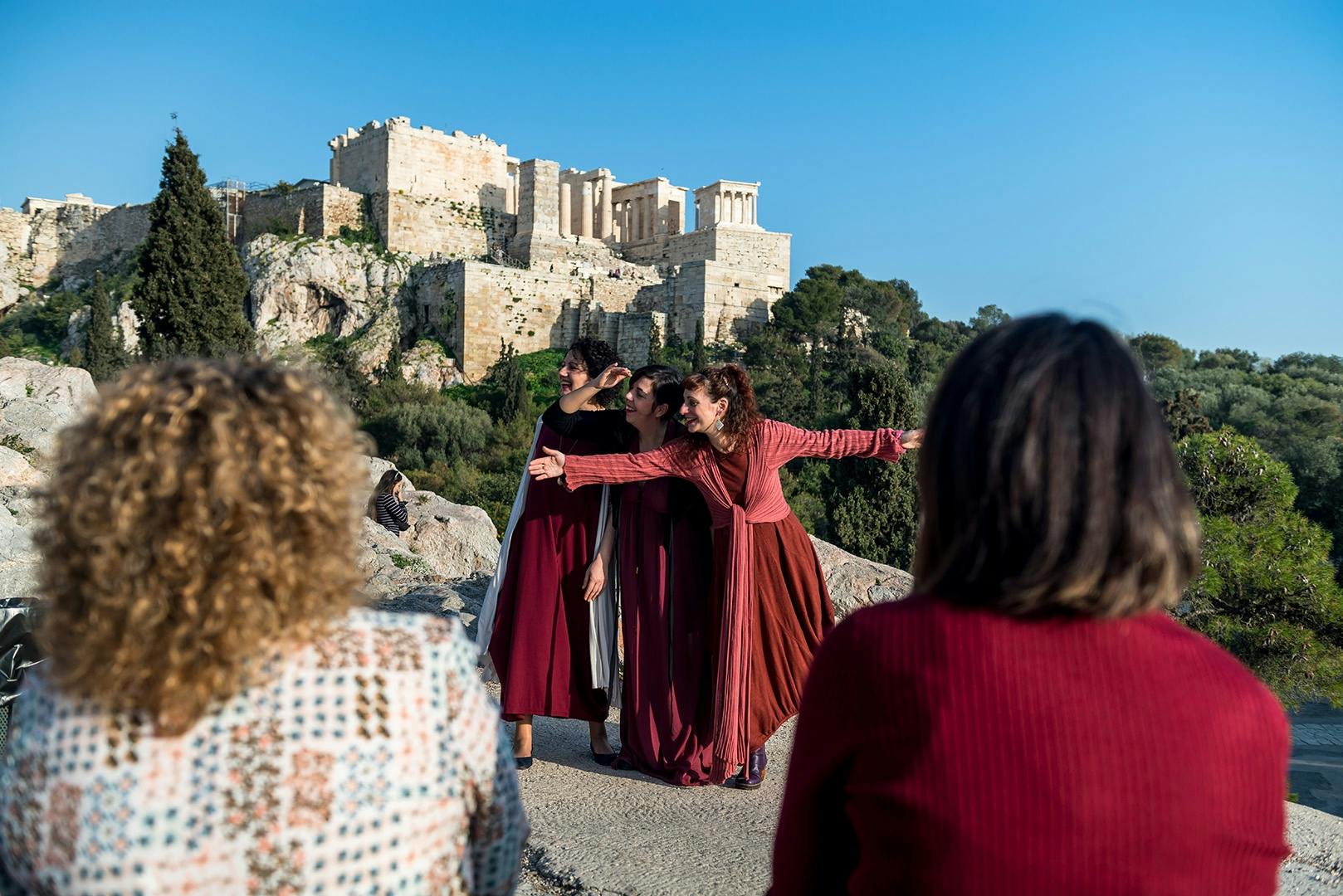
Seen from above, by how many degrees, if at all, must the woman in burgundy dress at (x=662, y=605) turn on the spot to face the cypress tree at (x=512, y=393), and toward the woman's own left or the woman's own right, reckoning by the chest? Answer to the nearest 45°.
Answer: approximately 135° to the woman's own right

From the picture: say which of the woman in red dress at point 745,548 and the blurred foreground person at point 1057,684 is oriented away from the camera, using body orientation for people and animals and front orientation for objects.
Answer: the blurred foreground person

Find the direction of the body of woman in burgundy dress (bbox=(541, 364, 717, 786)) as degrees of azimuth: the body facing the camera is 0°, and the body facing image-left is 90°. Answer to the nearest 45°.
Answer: approximately 45°

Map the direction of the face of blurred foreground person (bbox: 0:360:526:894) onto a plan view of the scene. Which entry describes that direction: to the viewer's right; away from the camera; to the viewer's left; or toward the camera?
away from the camera

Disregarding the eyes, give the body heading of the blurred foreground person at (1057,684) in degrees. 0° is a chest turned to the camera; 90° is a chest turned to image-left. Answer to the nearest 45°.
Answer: approximately 180°

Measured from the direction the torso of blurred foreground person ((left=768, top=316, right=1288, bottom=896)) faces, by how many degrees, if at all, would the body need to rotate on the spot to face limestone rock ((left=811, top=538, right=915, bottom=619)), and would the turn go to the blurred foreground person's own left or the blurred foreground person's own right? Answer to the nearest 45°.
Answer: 0° — they already face it

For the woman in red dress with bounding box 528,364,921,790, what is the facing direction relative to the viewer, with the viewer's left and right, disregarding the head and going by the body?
facing the viewer and to the left of the viewer

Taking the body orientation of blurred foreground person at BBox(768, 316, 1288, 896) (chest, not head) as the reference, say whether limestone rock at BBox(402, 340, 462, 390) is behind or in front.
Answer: in front

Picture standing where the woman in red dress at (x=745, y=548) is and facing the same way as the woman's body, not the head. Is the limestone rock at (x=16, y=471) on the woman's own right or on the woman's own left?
on the woman's own right

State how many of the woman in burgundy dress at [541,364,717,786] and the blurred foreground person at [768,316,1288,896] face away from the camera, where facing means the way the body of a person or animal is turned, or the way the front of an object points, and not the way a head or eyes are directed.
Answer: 1

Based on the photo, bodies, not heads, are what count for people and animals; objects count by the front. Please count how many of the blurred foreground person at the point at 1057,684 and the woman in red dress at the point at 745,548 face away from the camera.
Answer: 1

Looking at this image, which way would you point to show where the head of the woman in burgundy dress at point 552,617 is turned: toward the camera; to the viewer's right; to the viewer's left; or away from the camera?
to the viewer's left

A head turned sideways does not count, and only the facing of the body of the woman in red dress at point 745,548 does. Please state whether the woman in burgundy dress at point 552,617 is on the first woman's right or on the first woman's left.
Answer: on the first woman's right

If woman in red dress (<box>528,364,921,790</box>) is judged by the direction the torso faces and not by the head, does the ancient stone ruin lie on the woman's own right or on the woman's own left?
on the woman's own right

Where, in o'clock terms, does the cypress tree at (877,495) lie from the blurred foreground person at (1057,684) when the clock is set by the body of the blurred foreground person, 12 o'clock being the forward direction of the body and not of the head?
The cypress tree is roughly at 12 o'clock from the blurred foreground person.

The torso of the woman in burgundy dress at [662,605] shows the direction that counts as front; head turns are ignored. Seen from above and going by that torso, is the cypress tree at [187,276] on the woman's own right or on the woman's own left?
on the woman's own right
